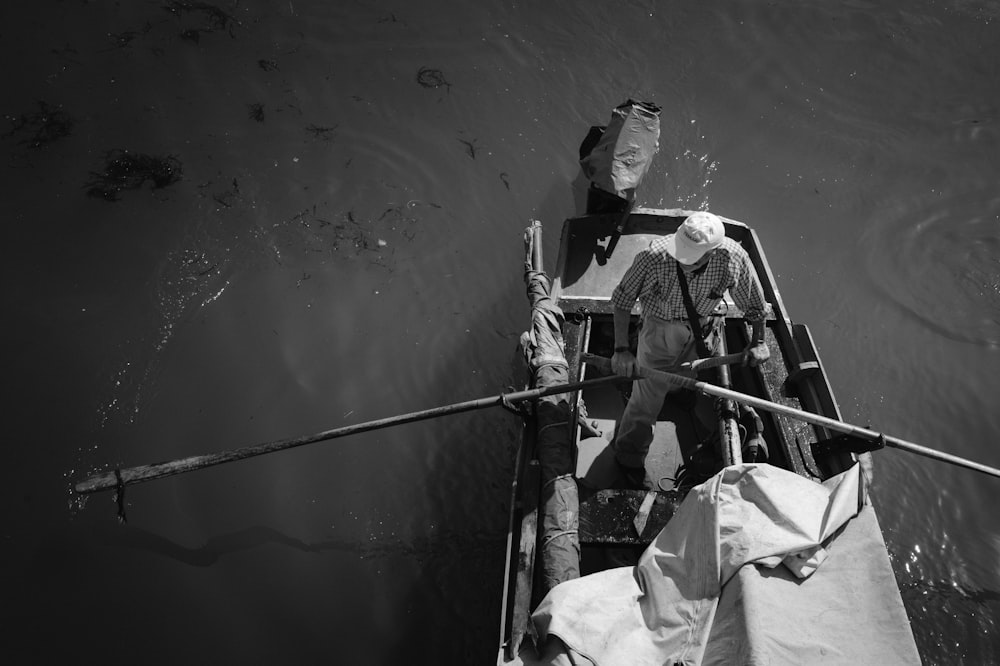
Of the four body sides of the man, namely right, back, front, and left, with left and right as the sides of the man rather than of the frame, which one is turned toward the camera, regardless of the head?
front

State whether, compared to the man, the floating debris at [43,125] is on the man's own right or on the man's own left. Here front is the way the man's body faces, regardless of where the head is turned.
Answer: on the man's own right

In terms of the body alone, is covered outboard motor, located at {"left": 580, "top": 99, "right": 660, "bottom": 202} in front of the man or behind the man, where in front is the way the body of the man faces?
behind

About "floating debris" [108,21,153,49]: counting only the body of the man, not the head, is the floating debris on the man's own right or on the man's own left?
on the man's own right
